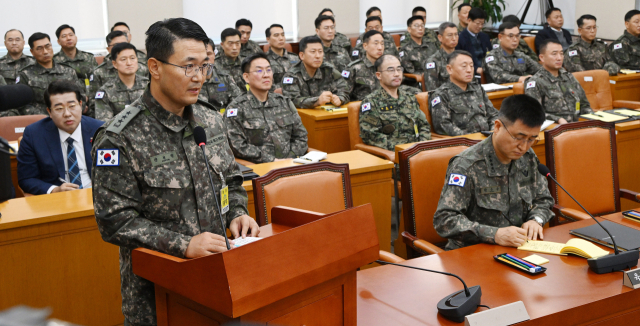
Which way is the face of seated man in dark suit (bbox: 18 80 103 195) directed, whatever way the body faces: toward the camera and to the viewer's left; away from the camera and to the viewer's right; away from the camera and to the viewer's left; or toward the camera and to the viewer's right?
toward the camera and to the viewer's right

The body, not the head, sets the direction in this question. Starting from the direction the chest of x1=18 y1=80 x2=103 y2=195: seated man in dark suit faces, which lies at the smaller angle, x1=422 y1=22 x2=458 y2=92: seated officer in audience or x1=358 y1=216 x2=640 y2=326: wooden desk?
the wooden desk

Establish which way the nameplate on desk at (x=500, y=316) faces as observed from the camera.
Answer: facing the viewer and to the right of the viewer

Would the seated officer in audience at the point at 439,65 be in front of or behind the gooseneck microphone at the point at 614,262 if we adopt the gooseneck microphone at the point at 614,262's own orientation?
in front

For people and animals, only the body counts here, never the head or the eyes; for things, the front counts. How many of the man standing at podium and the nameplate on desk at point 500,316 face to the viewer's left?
0

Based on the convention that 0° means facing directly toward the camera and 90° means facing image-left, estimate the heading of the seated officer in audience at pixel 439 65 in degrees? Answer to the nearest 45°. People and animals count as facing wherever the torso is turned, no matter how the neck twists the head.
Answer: approximately 315°

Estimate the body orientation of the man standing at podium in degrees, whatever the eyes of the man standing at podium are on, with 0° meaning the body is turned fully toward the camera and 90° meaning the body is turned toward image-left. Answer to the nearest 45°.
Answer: approximately 315°

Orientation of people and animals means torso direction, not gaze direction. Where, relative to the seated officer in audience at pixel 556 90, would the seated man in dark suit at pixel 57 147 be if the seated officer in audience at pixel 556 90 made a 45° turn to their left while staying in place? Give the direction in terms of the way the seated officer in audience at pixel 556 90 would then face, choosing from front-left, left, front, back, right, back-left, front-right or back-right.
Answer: back-right

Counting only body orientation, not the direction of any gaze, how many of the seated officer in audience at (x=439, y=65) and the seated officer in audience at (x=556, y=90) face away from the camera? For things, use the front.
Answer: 0

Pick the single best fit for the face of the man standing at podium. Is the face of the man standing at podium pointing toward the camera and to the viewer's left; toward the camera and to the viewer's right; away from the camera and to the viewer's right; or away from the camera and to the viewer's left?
toward the camera and to the viewer's right

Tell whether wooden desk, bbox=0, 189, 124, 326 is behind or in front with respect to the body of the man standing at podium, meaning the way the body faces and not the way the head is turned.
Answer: behind
